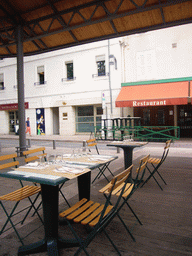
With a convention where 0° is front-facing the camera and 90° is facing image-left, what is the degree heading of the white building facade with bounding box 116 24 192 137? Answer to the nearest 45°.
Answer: approximately 45°

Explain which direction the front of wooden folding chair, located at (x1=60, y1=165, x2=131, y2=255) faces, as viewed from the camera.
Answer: facing away from the viewer and to the left of the viewer

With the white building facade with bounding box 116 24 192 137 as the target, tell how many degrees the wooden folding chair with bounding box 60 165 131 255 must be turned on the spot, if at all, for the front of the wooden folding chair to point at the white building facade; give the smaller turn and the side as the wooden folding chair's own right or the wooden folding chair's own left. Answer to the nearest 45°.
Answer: approximately 45° to the wooden folding chair's own right

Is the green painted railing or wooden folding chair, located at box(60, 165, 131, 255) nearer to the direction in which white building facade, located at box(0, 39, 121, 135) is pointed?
the wooden folding chair

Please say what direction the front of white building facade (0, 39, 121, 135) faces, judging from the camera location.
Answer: facing the viewer and to the left of the viewer

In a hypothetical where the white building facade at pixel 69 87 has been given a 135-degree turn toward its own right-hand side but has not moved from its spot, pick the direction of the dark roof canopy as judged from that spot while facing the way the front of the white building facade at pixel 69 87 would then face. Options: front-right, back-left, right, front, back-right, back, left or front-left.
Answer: back

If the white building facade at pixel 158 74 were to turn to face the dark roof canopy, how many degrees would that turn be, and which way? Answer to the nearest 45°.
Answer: approximately 45° to its left

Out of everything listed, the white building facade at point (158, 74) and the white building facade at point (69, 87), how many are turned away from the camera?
0

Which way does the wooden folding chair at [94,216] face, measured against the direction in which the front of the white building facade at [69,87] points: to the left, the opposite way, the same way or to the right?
to the right

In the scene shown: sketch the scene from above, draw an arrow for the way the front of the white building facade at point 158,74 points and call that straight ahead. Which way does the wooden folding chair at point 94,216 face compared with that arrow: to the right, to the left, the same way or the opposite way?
to the right

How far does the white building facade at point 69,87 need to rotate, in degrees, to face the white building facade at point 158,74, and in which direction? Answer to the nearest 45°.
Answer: approximately 90° to its left

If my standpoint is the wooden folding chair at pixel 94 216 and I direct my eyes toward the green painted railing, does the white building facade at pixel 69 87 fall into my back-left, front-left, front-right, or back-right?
front-left

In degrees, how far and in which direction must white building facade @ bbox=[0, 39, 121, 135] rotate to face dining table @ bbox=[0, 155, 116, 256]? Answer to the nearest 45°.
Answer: approximately 45° to its left
